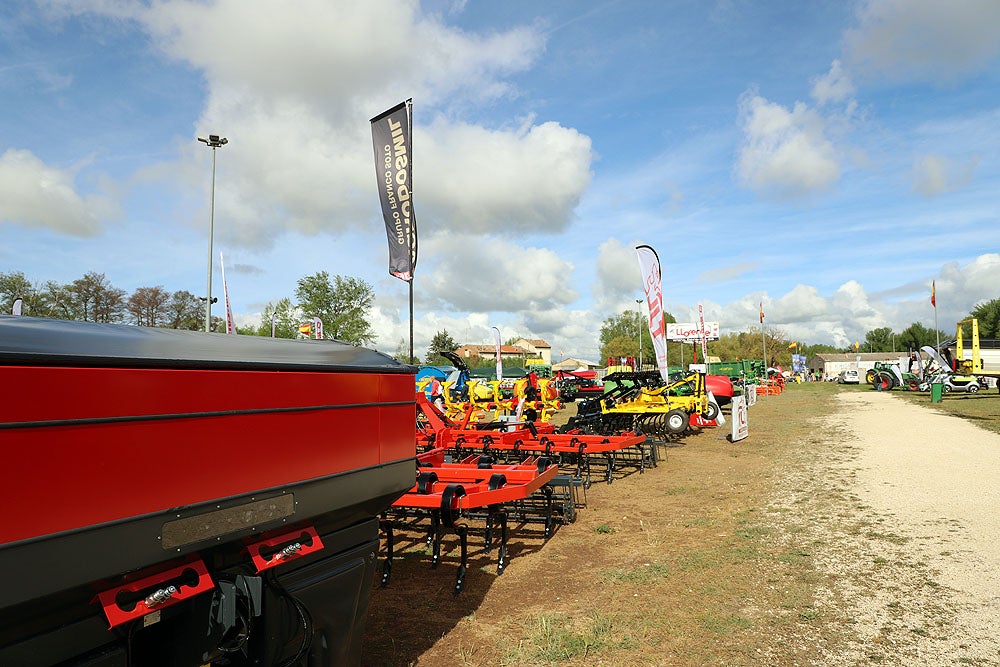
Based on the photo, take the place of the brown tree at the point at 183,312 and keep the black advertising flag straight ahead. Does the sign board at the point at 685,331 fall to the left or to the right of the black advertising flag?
left

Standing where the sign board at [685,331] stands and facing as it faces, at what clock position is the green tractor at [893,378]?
The green tractor is roughly at 8 o'clock from the sign board.

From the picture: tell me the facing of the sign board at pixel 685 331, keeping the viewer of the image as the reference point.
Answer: facing the viewer

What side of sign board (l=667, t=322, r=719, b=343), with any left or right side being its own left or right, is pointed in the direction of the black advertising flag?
front

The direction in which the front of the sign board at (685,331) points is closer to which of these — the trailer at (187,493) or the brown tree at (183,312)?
the trailer

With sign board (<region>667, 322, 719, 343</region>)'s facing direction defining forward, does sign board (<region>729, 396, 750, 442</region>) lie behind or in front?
in front

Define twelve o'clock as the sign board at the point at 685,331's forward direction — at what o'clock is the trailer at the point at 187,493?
The trailer is roughly at 12 o'clock from the sign board.

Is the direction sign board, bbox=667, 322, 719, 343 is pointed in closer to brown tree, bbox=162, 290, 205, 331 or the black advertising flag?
the black advertising flag

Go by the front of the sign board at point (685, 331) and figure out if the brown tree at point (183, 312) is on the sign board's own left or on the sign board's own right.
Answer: on the sign board's own right

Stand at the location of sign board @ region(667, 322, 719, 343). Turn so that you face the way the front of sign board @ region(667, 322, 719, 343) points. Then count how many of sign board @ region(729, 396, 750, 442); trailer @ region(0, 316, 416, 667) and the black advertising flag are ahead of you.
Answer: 3

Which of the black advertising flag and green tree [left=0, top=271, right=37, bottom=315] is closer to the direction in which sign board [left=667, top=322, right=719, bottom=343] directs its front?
the black advertising flag
